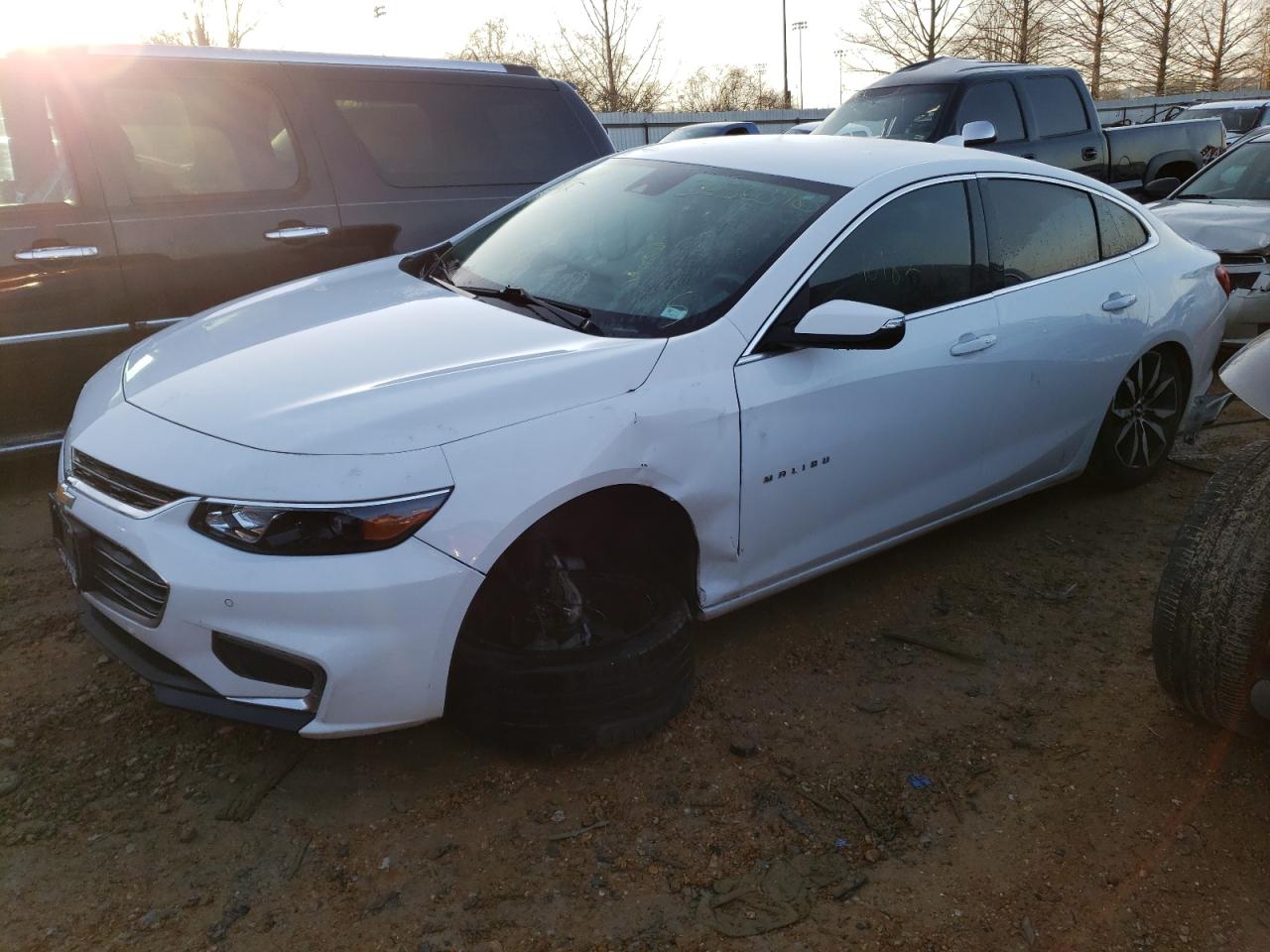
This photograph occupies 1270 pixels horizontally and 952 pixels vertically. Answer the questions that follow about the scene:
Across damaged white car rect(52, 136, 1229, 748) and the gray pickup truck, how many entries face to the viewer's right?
0

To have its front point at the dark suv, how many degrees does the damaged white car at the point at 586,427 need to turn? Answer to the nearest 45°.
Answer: approximately 90° to its right

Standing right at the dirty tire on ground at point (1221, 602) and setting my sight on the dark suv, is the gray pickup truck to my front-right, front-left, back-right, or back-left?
front-right

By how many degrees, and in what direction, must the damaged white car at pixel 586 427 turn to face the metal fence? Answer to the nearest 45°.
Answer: approximately 135° to its right

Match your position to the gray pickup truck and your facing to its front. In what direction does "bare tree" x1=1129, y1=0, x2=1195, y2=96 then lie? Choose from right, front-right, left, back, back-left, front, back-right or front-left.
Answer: back-right

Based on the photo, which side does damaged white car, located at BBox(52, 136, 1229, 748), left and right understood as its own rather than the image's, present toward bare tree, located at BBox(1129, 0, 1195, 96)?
back

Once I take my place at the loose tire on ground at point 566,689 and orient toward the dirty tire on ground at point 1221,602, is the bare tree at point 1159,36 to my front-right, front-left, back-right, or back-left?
front-left

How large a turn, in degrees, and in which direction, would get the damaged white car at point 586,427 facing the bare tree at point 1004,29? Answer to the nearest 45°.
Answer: approximately 135° to its right

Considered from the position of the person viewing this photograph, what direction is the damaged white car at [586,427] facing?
facing the viewer and to the left of the viewer

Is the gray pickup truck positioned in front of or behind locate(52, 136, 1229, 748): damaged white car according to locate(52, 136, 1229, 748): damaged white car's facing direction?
behind

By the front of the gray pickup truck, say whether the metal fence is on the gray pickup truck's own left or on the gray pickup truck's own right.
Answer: on the gray pickup truck's own right

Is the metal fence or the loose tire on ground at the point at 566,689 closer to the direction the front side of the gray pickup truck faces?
the loose tire on ground
